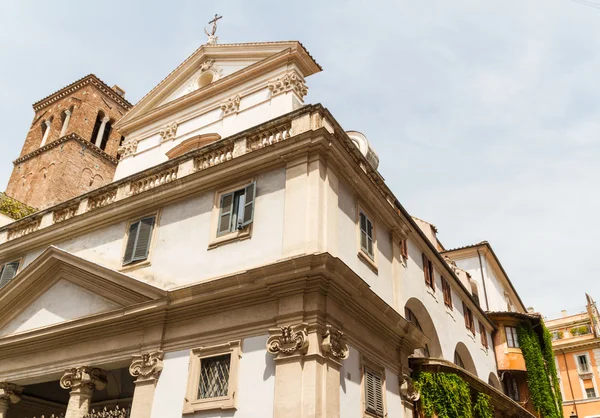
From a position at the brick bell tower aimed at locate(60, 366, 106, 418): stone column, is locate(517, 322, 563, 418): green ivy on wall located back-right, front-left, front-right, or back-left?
front-left

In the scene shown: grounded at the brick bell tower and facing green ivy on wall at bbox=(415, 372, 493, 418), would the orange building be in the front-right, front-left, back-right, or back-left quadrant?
front-left

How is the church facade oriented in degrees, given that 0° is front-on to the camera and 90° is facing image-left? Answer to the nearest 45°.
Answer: approximately 45°

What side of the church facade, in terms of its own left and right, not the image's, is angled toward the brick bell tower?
right

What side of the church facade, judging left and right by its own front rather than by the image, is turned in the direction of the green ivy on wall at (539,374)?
back

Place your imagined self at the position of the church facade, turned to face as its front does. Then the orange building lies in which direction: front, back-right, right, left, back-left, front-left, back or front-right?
back
